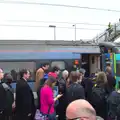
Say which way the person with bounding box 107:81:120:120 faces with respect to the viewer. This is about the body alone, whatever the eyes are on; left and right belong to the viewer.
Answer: facing away from the viewer

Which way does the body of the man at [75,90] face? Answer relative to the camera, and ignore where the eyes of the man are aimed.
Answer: away from the camera

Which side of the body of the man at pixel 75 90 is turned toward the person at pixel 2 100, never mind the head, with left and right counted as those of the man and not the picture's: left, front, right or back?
left
